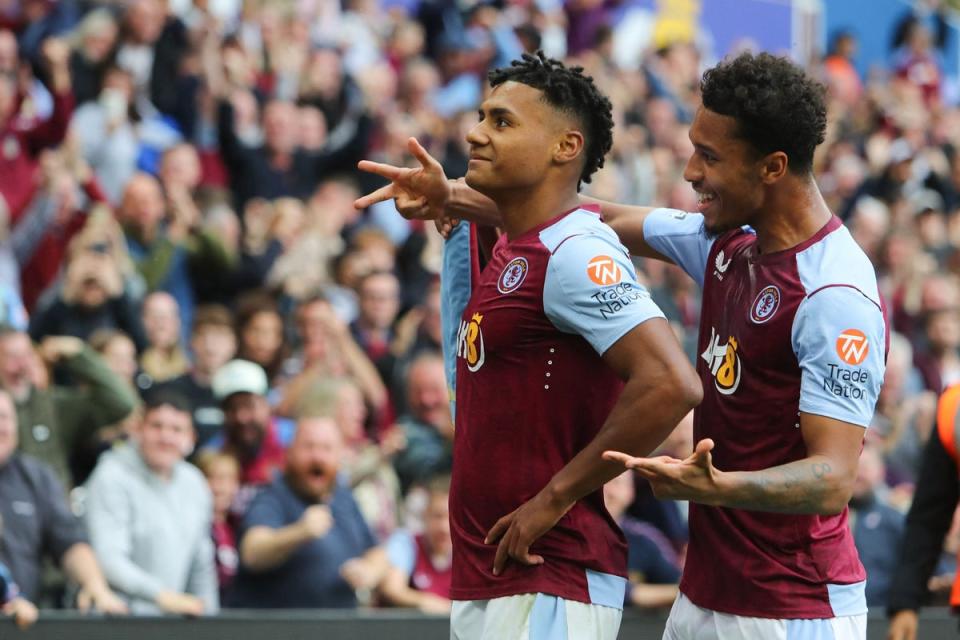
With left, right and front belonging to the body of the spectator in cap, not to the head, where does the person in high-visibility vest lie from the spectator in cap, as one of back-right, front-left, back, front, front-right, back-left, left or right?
front-left

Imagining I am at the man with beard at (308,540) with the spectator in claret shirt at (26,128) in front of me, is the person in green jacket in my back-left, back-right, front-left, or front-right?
front-left

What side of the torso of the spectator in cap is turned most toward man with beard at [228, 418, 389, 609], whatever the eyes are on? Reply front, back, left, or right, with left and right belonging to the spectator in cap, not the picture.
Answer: front

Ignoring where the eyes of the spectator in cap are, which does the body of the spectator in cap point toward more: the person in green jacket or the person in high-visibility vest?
the person in high-visibility vest

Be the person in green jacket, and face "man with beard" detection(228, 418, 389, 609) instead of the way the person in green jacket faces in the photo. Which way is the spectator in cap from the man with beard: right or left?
left

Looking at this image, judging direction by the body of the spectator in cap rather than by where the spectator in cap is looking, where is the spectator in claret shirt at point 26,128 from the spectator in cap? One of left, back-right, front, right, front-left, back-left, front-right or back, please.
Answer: back-right

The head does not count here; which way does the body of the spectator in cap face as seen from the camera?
toward the camera

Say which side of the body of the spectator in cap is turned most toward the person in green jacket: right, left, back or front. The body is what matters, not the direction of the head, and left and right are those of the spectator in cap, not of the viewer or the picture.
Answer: right
